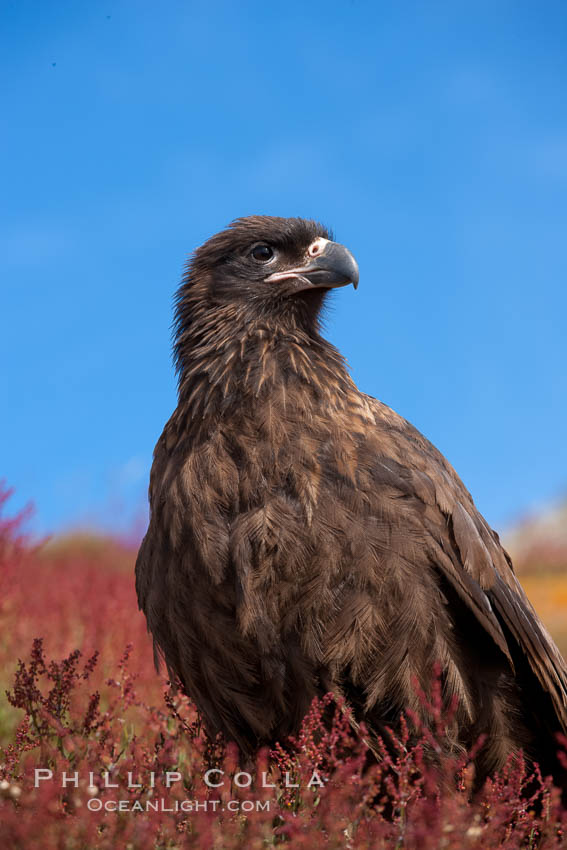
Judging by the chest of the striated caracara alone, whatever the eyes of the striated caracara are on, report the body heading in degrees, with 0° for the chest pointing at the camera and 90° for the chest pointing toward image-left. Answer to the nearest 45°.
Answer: approximately 45°
